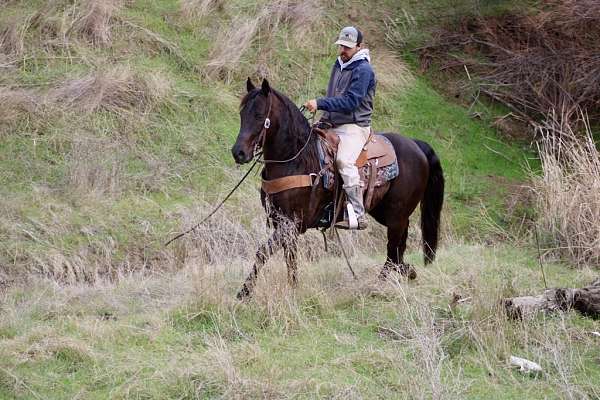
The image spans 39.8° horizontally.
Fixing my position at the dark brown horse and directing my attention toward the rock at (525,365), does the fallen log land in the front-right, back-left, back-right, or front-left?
front-left

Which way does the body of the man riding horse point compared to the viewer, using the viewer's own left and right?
facing the viewer and to the left of the viewer

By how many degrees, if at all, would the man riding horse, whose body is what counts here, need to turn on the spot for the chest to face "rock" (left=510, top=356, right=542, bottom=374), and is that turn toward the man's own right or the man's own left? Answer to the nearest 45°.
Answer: approximately 90° to the man's own left

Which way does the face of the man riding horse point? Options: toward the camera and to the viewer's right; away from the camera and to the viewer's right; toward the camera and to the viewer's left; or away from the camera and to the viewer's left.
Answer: toward the camera and to the viewer's left

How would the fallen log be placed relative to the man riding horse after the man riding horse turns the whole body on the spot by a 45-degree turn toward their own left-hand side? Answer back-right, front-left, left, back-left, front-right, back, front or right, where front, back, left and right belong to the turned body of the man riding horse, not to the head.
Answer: front-left
